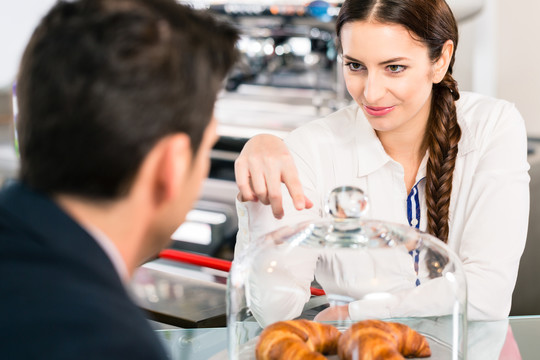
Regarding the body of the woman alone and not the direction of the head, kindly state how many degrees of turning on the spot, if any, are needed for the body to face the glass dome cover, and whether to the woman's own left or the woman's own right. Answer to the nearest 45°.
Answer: approximately 45° to the woman's own left

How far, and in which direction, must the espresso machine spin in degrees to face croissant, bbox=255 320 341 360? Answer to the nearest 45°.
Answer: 0° — it already faces it

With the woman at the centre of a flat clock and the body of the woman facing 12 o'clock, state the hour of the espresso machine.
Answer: The espresso machine is roughly at 4 o'clock from the woman.

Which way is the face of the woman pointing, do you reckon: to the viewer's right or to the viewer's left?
to the viewer's left

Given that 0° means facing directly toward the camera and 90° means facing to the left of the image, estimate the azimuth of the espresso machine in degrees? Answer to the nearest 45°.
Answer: approximately 0°
